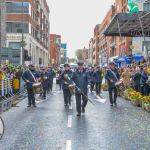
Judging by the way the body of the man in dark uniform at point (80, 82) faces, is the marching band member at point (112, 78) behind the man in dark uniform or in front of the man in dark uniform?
behind

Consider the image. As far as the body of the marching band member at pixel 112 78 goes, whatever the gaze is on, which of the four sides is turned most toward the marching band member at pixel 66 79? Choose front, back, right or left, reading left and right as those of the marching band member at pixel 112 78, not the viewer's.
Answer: right

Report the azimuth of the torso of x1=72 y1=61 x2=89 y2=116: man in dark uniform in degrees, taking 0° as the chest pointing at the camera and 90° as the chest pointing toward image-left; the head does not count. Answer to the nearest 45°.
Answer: approximately 0°

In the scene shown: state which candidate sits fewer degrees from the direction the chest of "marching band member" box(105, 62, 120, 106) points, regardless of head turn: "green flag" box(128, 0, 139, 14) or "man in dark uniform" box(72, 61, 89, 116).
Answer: the man in dark uniform

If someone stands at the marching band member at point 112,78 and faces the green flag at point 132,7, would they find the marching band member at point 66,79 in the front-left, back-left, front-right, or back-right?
back-left

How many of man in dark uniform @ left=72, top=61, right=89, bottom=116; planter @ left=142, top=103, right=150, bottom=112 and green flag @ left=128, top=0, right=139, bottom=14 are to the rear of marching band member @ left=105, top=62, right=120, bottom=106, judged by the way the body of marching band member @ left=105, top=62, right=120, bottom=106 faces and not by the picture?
1

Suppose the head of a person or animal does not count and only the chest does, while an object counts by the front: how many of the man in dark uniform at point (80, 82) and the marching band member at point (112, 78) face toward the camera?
2

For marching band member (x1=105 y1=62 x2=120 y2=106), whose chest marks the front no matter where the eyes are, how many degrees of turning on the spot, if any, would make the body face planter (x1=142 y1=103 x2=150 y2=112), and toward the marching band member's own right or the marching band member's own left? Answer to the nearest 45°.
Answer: approximately 45° to the marching band member's own left
